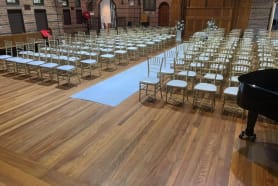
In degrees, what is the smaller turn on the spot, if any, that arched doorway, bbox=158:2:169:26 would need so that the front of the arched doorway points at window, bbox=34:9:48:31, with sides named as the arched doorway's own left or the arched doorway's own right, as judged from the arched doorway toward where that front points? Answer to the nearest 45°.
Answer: approximately 45° to the arched doorway's own right

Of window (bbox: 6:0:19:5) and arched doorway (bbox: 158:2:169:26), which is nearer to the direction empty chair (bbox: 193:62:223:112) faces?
the window

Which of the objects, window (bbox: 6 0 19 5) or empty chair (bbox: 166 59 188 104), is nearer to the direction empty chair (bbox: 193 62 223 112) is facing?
the empty chair

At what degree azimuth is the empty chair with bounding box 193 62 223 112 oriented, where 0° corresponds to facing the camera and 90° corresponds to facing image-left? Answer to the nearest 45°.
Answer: approximately 45°

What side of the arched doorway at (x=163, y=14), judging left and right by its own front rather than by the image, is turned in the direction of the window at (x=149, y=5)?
right

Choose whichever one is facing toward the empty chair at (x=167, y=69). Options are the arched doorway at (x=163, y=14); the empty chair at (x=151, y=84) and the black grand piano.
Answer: the arched doorway

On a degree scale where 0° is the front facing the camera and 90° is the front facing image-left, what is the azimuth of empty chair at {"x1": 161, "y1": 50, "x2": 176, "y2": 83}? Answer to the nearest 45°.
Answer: approximately 45°

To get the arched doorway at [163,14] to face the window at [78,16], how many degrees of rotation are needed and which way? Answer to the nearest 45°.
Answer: approximately 45° to its right

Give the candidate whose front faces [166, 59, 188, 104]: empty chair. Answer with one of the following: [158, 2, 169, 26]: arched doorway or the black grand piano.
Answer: the arched doorway
